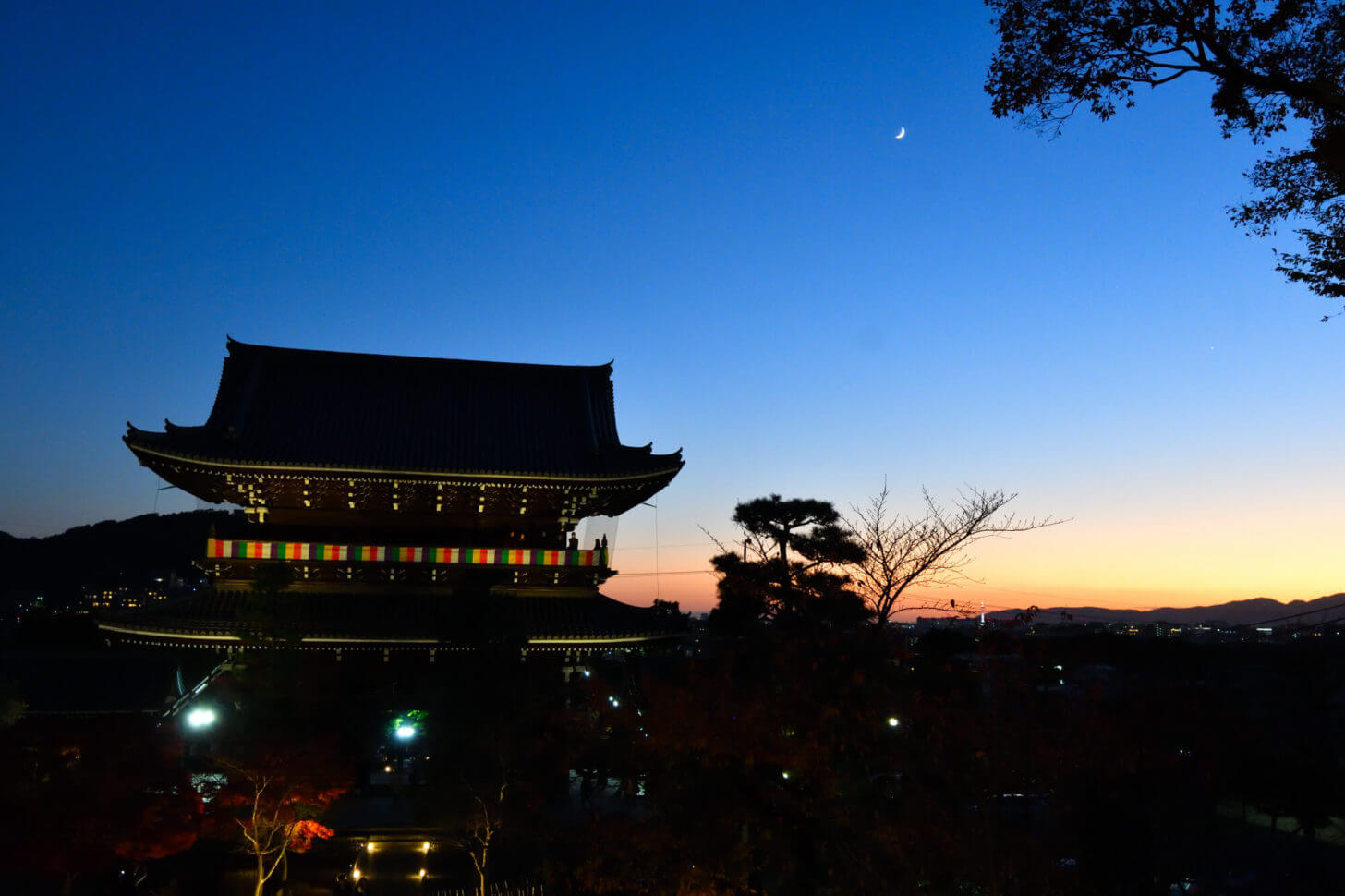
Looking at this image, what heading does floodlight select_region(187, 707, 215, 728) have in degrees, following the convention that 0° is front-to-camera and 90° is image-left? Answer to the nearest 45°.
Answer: approximately 0°

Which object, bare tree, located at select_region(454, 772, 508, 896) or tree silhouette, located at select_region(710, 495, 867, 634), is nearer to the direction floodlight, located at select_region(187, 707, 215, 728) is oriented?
the bare tree

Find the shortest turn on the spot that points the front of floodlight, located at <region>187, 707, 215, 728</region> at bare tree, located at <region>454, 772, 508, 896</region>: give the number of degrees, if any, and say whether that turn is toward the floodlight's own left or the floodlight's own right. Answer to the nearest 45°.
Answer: approximately 45° to the floodlight's own left
